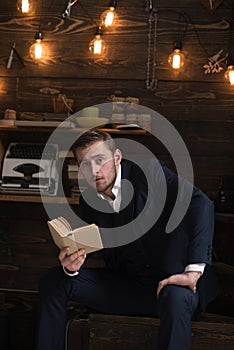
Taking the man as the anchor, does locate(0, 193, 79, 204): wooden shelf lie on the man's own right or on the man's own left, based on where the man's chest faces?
on the man's own right

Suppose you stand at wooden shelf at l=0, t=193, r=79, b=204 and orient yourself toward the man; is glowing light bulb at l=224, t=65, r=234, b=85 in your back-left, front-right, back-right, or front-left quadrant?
front-left

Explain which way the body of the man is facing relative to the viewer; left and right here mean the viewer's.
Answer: facing the viewer and to the left of the viewer

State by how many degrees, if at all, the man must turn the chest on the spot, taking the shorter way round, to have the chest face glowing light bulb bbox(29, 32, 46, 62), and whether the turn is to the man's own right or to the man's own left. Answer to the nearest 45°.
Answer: approximately 90° to the man's own right

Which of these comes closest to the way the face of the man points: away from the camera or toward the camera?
toward the camera
